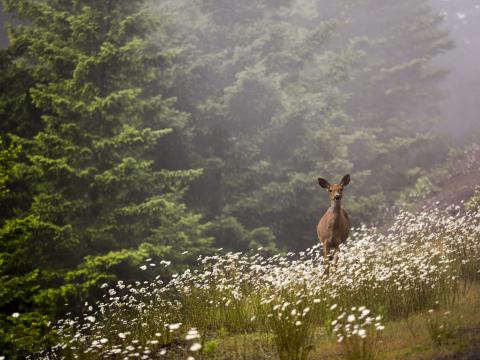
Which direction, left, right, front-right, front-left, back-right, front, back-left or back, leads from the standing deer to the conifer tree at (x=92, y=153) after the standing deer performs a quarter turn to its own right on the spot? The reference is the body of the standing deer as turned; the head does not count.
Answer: front

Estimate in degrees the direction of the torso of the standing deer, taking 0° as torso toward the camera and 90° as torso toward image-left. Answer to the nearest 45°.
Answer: approximately 0°
